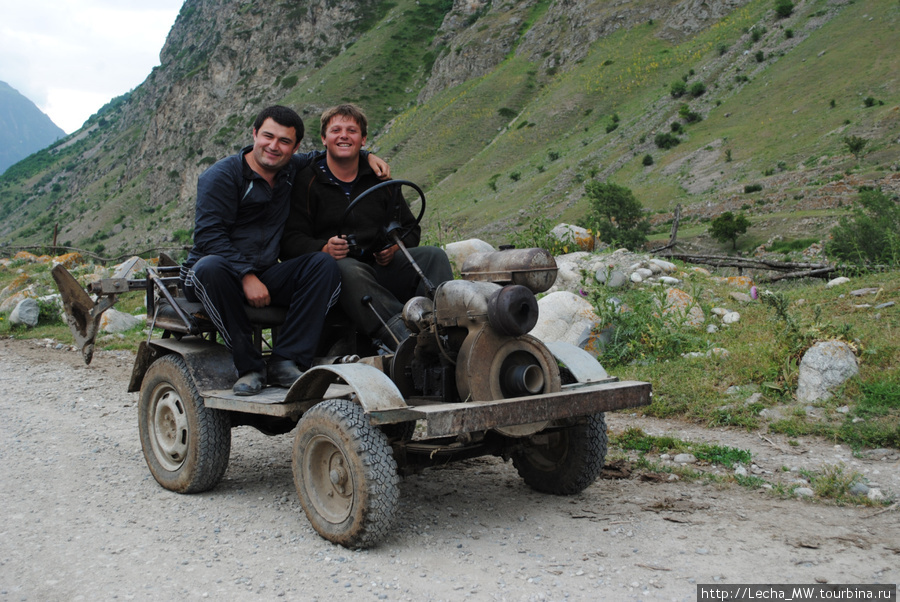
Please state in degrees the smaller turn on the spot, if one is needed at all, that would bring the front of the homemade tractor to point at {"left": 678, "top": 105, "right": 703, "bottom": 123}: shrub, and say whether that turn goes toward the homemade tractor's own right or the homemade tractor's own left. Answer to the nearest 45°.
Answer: approximately 90° to the homemade tractor's own left

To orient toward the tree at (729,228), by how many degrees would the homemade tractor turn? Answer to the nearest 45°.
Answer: approximately 90° to its left

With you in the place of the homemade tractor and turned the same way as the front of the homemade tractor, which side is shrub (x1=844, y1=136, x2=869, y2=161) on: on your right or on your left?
on your left

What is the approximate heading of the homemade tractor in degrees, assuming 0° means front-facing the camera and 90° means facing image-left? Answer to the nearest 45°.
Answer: approximately 315°

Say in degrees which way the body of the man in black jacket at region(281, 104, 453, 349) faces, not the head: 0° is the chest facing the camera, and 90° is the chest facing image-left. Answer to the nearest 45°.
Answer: approximately 315°
